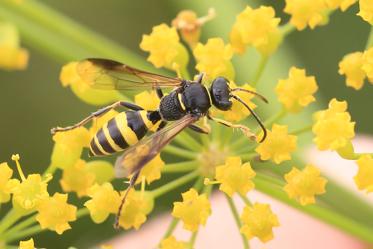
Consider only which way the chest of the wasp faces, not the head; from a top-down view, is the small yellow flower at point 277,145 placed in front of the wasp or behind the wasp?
in front

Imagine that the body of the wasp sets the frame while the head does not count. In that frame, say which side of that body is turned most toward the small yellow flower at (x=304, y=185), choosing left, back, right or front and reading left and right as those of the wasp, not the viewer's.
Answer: front

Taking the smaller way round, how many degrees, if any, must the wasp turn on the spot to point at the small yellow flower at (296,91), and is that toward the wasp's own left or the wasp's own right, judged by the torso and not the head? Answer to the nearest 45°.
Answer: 0° — it already faces it

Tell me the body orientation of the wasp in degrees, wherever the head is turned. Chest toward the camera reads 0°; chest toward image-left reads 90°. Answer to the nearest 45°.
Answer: approximately 270°

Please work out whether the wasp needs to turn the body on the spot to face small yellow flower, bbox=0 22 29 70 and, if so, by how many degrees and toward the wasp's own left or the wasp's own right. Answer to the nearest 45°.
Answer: approximately 180°
